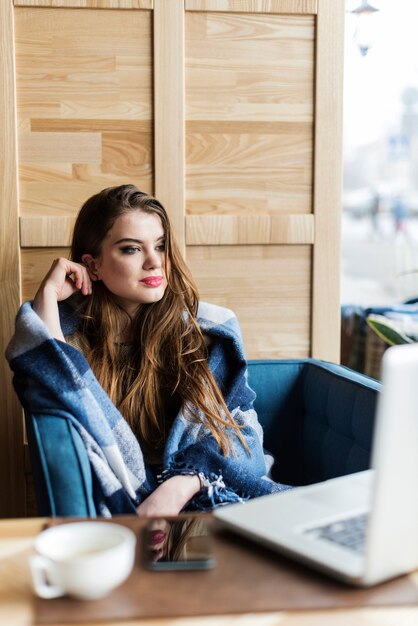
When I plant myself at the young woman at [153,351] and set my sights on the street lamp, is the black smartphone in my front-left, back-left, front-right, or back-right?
back-right

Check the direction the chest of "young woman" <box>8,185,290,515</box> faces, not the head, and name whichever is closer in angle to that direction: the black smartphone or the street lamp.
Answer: the black smartphone

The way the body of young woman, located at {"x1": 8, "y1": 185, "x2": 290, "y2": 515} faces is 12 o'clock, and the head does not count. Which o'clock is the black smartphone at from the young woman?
The black smartphone is roughly at 12 o'clock from the young woman.

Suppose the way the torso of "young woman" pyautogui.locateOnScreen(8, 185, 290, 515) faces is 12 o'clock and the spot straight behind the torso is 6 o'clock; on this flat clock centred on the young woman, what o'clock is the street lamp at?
The street lamp is roughly at 7 o'clock from the young woman.

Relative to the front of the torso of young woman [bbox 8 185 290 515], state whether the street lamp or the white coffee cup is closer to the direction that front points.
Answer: the white coffee cup

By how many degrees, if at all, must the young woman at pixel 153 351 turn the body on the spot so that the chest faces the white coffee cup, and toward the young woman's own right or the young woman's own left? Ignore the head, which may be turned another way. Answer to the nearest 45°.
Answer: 0° — they already face it

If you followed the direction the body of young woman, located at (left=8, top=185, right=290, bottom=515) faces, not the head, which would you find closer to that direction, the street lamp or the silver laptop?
the silver laptop

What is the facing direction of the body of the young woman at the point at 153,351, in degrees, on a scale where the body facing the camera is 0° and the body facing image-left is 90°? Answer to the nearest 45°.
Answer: approximately 0°

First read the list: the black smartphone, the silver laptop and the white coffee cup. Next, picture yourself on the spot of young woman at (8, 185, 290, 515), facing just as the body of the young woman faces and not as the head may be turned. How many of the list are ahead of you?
3

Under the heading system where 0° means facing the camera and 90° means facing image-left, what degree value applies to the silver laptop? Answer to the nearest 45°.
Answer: approximately 135°

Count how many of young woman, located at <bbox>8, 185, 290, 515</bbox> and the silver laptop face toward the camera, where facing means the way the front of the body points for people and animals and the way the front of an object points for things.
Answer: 1
